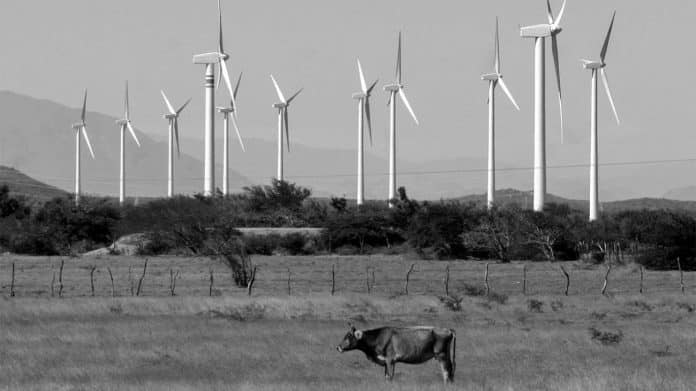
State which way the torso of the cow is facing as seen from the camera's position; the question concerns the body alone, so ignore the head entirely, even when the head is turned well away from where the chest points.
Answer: to the viewer's left
